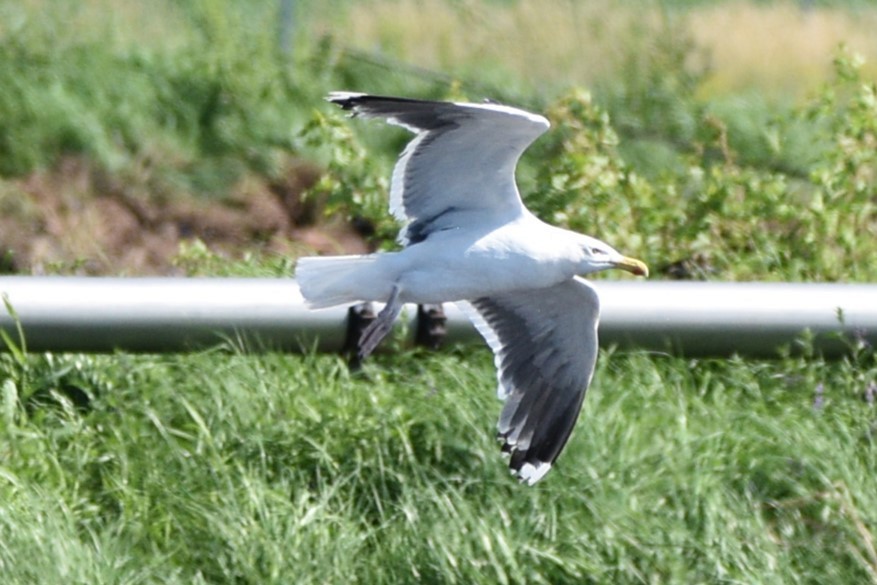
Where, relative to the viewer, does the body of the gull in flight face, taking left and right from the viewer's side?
facing to the right of the viewer

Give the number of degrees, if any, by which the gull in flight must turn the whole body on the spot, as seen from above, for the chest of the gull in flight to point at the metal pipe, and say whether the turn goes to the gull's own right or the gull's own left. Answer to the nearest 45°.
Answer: approximately 135° to the gull's own left
